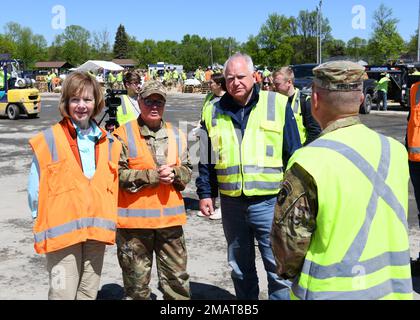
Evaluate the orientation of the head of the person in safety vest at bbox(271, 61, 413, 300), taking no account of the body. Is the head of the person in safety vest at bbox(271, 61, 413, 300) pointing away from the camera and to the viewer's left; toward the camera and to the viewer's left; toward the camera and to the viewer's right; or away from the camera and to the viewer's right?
away from the camera and to the viewer's left

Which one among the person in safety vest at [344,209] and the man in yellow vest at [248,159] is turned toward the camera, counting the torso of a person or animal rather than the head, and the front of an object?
the man in yellow vest

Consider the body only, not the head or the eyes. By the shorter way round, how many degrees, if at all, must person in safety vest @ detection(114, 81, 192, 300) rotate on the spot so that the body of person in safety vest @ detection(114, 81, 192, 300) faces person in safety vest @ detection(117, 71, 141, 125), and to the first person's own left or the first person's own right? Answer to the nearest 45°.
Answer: approximately 180°

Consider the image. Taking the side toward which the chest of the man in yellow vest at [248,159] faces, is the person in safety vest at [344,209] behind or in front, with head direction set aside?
in front

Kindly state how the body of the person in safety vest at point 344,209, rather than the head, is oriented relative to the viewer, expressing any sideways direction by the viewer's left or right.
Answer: facing away from the viewer and to the left of the viewer

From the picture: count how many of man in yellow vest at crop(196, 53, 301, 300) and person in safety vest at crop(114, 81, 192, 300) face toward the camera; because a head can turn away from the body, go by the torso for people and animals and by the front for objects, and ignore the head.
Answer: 2

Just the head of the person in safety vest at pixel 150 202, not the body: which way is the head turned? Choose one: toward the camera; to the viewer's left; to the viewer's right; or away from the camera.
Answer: toward the camera

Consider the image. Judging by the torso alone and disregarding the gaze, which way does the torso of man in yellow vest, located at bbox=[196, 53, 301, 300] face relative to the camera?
toward the camera

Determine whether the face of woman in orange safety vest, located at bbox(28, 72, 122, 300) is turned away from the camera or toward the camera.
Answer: toward the camera

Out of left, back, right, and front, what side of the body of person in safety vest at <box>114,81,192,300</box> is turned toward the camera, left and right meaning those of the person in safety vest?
front

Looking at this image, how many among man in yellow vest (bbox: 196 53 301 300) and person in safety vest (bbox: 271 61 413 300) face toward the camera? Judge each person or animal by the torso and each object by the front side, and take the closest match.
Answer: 1

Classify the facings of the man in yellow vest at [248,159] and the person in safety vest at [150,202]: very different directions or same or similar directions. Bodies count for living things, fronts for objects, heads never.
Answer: same or similar directions
